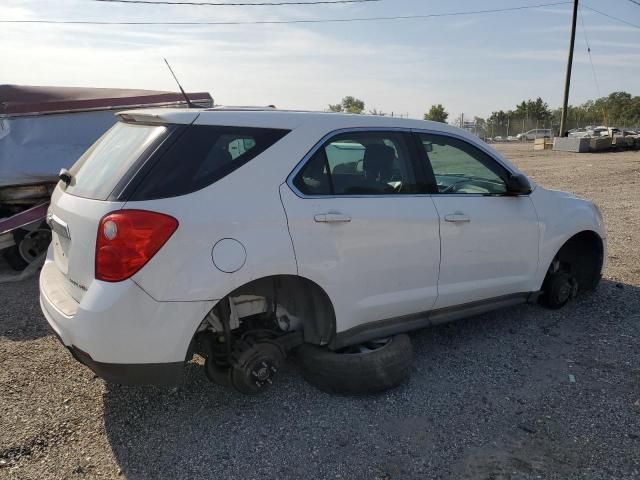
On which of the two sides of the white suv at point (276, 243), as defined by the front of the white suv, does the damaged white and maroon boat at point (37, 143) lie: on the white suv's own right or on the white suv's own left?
on the white suv's own left

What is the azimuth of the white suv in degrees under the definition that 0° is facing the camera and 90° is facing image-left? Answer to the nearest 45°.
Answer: approximately 225°
